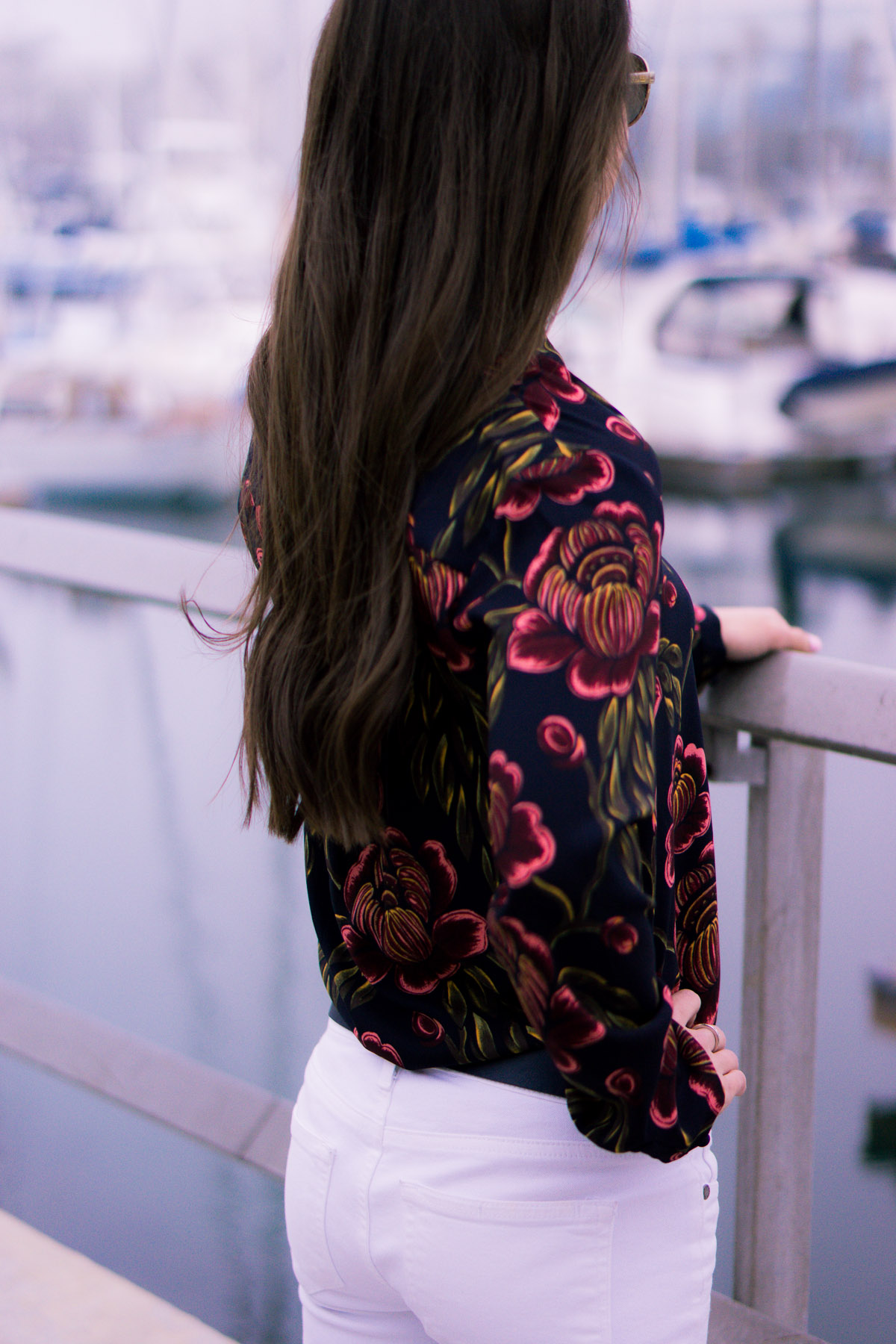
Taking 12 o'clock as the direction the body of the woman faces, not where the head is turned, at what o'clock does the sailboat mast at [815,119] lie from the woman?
The sailboat mast is roughly at 11 o'clock from the woman.

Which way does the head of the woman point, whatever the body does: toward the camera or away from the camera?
away from the camera

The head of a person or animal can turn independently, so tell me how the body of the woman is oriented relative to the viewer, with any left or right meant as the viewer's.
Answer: facing away from the viewer and to the right of the viewer
